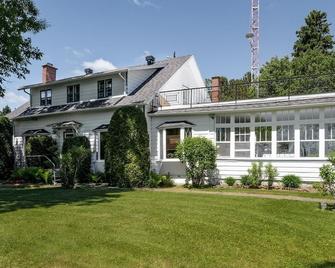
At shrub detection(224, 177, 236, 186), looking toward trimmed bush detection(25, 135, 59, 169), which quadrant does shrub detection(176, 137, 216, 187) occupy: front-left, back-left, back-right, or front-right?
front-left

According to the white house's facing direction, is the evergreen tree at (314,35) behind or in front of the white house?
behind

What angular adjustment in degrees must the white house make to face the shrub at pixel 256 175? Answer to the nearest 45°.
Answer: approximately 90° to its left

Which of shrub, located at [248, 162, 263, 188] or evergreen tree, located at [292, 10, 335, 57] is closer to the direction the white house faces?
the shrub

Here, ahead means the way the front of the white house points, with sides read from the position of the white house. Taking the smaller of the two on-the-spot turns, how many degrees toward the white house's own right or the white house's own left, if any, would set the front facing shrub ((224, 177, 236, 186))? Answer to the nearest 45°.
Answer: approximately 90° to the white house's own left

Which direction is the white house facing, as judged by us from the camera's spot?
facing the viewer and to the left of the viewer
